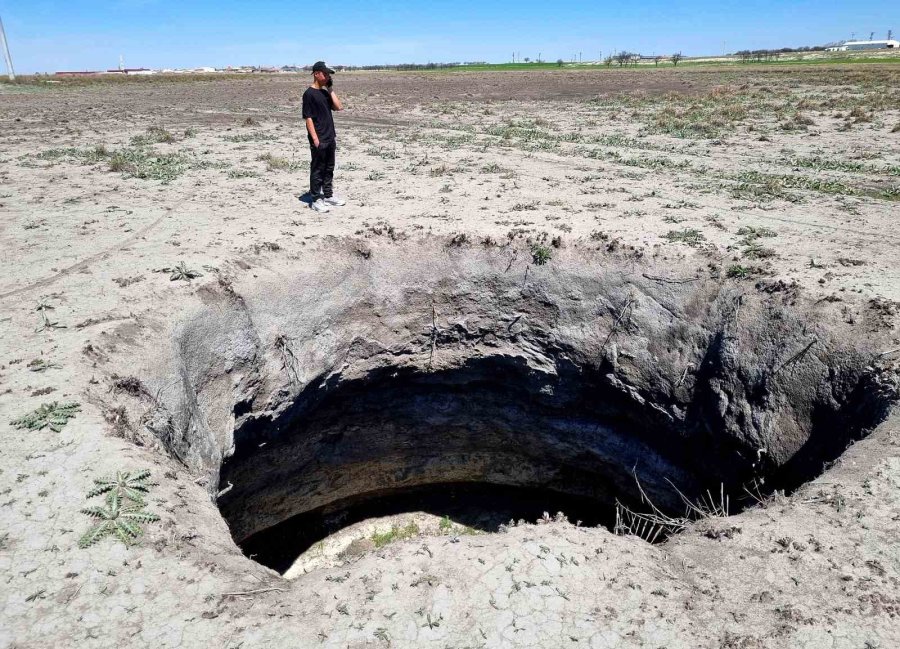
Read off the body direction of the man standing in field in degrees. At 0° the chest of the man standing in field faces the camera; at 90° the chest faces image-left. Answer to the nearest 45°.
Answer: approximately 315°

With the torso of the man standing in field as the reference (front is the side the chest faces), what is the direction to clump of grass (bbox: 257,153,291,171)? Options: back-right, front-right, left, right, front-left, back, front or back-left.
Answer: back-left

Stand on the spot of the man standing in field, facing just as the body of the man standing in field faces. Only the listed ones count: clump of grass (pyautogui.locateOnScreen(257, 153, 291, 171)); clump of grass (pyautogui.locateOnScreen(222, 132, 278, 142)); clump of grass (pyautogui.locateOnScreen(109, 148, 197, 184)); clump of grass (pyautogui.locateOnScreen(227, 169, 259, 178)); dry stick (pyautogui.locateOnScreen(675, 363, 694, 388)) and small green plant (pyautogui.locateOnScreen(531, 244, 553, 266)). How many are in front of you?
2

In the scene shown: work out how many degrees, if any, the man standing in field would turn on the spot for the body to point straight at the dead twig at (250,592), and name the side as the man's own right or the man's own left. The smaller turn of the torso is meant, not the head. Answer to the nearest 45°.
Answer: approximately 45° to the man's own right

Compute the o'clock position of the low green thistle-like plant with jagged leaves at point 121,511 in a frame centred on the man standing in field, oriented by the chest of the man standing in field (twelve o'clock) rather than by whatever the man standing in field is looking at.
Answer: The low green thistle-like plant with jagged leaves is roughly at 2 o'clock from the man standing in field.

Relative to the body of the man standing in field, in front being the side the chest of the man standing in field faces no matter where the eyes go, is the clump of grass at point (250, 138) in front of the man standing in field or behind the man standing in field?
behind

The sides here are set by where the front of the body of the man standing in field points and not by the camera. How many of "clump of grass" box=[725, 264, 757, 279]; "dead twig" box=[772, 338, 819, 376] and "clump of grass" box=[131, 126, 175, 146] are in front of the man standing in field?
2

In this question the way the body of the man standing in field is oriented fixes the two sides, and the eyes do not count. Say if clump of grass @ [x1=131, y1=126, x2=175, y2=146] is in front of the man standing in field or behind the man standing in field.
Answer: behind

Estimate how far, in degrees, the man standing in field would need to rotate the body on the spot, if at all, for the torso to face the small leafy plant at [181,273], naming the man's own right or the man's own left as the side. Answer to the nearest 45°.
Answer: approximately 90° to the man's own right

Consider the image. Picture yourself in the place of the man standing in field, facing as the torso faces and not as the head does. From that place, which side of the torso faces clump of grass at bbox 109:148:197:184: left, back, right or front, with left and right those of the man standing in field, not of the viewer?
back
